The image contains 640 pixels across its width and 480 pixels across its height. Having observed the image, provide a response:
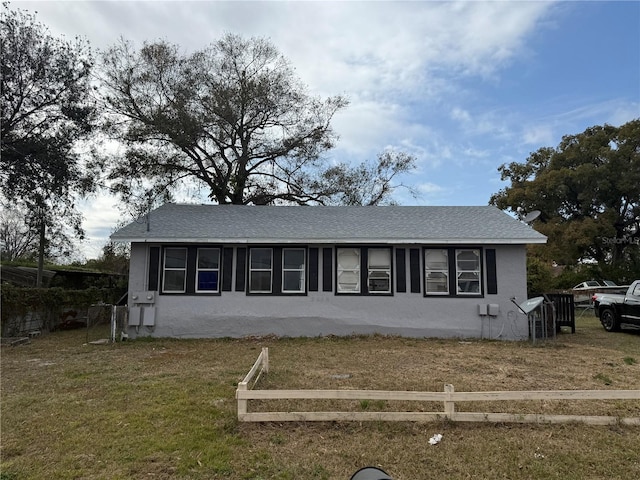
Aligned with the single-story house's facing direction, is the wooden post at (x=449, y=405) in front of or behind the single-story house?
in front

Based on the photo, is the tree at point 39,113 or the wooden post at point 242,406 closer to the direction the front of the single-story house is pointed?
the wooden post

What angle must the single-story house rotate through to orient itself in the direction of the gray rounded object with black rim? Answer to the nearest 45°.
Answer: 0° — it already faces it

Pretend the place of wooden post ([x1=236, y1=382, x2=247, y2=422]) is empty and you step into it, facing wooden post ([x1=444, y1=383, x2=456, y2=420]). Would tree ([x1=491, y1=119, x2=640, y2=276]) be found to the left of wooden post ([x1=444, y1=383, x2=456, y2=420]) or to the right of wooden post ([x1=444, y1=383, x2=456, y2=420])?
left

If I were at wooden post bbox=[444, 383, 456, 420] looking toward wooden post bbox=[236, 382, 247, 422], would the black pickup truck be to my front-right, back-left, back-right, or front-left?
back-right

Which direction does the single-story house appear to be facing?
toward the camera

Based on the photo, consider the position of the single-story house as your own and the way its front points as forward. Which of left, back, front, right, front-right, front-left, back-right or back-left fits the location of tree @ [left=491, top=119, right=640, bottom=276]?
back-left

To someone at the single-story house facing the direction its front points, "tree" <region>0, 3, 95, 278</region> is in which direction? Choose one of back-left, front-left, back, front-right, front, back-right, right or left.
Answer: right

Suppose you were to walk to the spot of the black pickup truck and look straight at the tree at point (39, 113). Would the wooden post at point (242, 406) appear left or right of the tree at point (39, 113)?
left

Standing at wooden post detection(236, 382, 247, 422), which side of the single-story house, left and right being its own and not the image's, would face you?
front

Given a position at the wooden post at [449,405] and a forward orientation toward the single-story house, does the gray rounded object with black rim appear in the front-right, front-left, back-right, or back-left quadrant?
back-left

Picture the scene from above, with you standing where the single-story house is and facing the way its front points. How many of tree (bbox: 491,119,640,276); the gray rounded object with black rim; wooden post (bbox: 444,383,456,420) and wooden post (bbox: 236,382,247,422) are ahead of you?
3

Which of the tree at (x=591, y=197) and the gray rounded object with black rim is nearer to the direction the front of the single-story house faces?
the gray rounded object with black rim

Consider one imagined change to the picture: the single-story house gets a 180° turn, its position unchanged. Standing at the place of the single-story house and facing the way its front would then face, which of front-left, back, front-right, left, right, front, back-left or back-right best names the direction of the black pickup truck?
right
